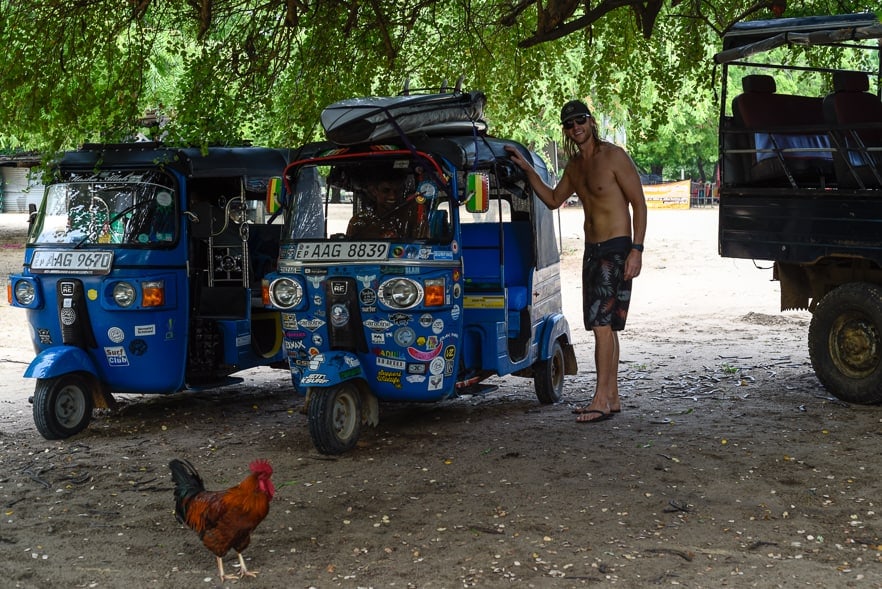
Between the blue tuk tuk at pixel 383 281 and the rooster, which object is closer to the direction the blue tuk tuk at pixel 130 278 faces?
the rooster

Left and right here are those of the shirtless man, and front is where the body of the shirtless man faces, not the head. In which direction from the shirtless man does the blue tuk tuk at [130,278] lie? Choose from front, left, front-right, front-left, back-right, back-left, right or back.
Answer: front-right

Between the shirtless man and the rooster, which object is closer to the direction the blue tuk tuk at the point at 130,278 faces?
the rooster

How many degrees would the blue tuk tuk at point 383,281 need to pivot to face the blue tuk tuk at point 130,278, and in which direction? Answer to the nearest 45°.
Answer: approximately 90° to its right

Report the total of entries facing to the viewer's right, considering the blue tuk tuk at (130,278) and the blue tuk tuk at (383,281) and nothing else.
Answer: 0

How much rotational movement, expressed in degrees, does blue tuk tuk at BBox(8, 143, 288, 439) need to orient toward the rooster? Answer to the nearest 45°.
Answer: approximately 45° to its left

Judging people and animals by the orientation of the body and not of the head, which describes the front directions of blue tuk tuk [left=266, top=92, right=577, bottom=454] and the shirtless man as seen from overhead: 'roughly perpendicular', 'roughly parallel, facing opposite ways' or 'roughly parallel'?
roughly parallel

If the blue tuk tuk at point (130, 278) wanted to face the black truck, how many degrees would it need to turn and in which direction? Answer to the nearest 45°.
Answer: approximately 135° to its left

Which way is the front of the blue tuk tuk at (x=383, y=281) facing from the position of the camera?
facing the viewer and to the left of the viewer

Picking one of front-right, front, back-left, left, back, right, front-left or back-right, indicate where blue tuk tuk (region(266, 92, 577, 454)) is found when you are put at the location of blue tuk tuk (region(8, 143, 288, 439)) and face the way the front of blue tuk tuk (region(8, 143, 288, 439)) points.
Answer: left

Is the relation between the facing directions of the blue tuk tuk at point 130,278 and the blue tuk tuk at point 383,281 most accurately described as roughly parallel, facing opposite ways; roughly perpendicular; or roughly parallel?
roughly parallel
